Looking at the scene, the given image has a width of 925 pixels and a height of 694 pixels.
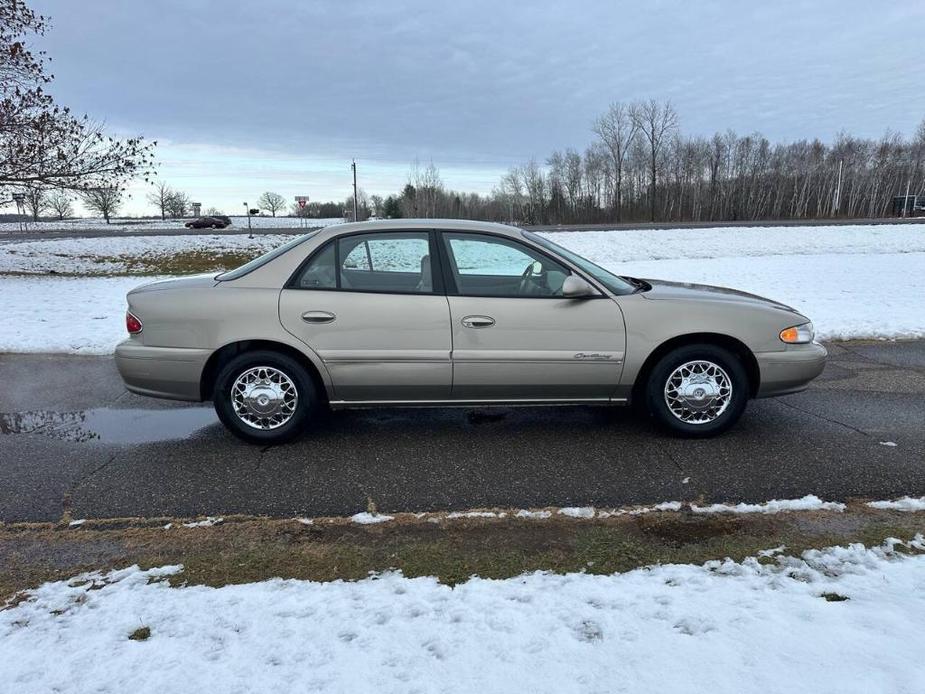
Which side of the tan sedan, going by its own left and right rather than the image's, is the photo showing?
right

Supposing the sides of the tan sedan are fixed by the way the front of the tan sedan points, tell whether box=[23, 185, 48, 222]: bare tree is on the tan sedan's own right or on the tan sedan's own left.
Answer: on the tan sedan's own left
